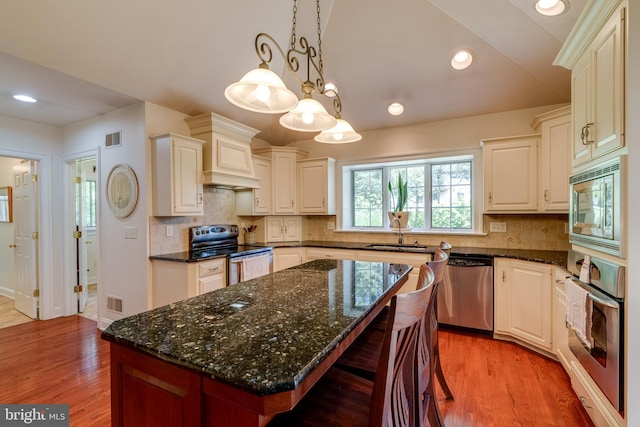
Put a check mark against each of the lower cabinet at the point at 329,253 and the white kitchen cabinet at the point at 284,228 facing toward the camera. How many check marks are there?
2

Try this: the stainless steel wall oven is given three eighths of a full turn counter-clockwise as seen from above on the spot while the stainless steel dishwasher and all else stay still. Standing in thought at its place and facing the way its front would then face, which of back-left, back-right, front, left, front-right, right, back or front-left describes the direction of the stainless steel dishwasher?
back-left

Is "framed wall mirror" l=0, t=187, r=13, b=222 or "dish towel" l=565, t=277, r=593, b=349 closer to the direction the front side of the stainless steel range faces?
the dish towel

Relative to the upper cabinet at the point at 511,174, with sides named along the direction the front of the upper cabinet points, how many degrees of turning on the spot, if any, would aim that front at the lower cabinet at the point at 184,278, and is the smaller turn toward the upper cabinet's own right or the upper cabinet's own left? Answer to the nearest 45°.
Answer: approximately 45° to the upper cabinet's own right

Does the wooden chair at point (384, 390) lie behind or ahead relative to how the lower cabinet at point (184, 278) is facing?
ahead

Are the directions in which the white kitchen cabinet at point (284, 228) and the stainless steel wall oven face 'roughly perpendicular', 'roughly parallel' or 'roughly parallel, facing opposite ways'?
roughly perpendicular
